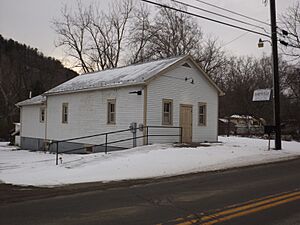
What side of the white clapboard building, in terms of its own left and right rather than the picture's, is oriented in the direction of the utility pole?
front

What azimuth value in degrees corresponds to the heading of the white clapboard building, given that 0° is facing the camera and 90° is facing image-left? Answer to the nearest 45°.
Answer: approximately 315°

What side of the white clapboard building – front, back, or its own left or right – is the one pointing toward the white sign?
front
